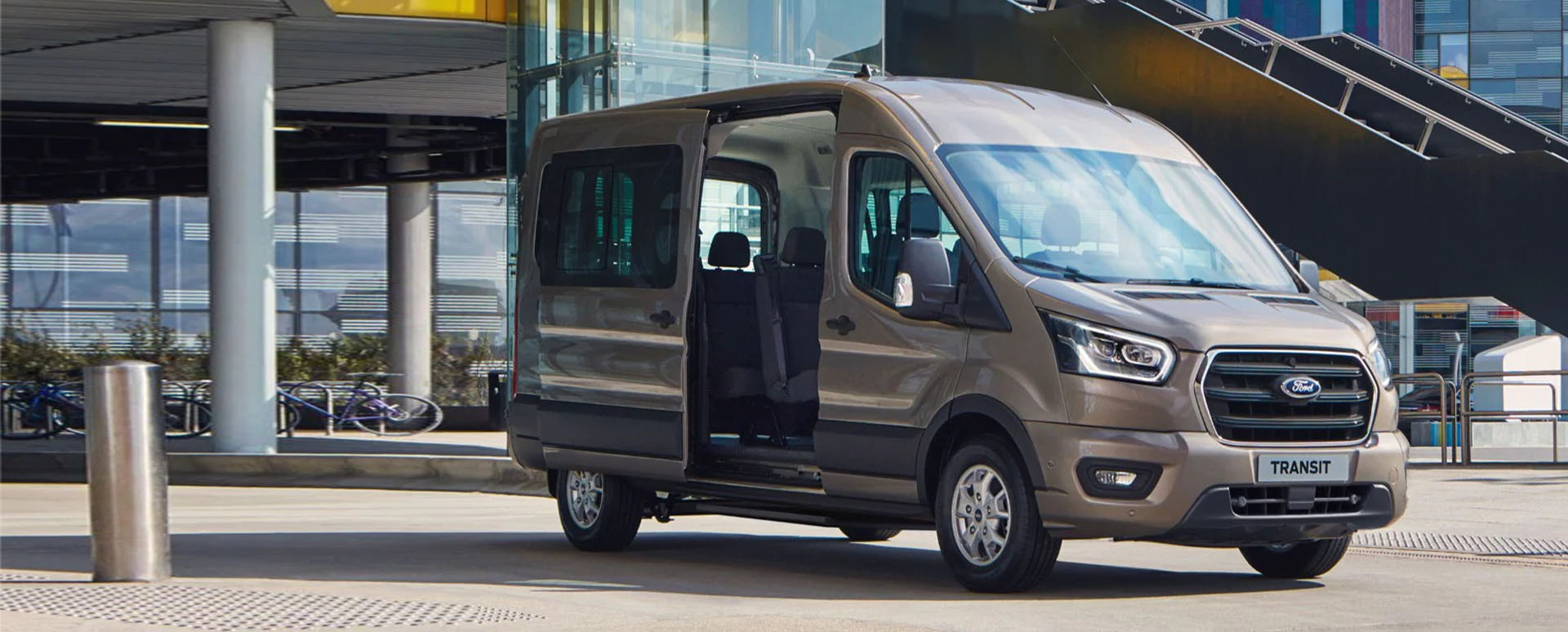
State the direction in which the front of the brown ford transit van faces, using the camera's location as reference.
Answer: facing the viewer and to the right of the viewer

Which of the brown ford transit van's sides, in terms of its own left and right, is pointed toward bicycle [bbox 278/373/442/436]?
back

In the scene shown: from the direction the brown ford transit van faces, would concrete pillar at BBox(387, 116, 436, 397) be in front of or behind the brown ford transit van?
behind

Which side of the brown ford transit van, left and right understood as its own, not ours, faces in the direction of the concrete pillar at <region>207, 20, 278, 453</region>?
back

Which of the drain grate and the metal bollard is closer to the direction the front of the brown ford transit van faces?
the drain grate

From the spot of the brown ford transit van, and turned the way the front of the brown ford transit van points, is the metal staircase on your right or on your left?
on your left

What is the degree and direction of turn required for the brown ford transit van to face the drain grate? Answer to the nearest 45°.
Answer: approximately 90° to its left
